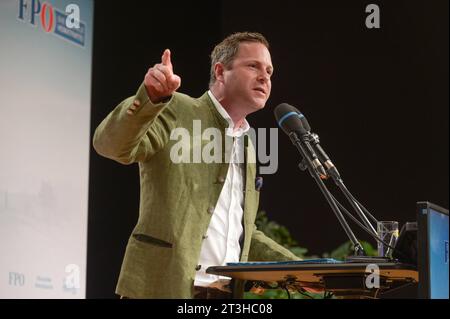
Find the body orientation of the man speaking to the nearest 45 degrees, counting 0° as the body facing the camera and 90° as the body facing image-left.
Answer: approximately 315°

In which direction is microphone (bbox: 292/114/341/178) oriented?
to the viewer's left
